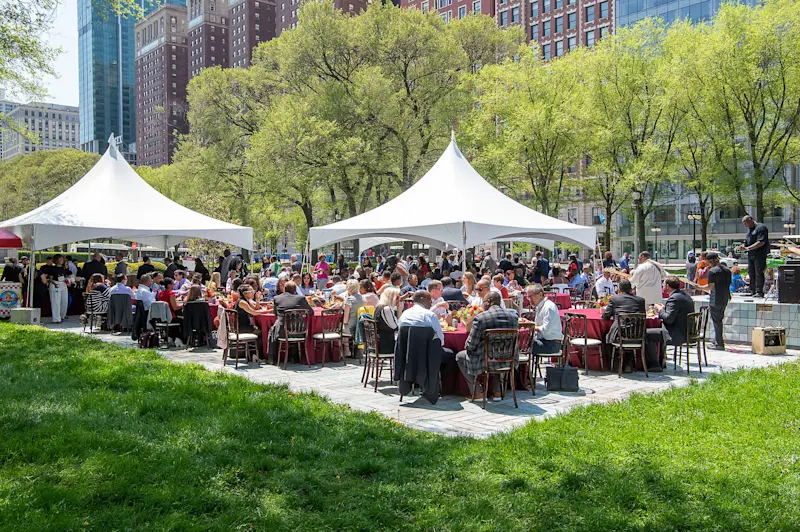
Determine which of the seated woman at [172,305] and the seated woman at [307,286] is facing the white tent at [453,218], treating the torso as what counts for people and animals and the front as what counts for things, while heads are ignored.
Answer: the seated woman at [172,305]

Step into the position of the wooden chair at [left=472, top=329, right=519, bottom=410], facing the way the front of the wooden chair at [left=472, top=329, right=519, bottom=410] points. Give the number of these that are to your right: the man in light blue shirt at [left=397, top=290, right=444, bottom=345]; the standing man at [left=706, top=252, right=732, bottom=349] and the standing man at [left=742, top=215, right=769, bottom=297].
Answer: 2

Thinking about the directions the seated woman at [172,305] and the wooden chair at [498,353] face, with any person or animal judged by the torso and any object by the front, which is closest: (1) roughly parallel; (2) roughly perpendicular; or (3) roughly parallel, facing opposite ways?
roughly perpendicular

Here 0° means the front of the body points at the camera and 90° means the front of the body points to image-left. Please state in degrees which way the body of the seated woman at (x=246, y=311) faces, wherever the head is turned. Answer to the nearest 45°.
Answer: approximately 270°

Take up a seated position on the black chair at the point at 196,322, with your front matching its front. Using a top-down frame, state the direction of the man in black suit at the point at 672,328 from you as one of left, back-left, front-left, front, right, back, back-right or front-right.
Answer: back-right

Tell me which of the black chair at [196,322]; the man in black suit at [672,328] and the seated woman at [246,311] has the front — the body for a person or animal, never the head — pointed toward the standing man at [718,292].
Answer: the seated woman

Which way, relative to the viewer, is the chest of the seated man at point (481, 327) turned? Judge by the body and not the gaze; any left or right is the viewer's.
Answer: facing away from the viewer and to the left of the viewer

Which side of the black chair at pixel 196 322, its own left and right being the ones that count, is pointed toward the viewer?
back

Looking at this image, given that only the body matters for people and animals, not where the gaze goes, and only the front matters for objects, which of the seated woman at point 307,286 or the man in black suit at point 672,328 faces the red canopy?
the man in black suit

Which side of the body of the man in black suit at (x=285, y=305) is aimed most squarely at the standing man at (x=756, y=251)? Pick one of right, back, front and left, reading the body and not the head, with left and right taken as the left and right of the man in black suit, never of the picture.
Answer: right
